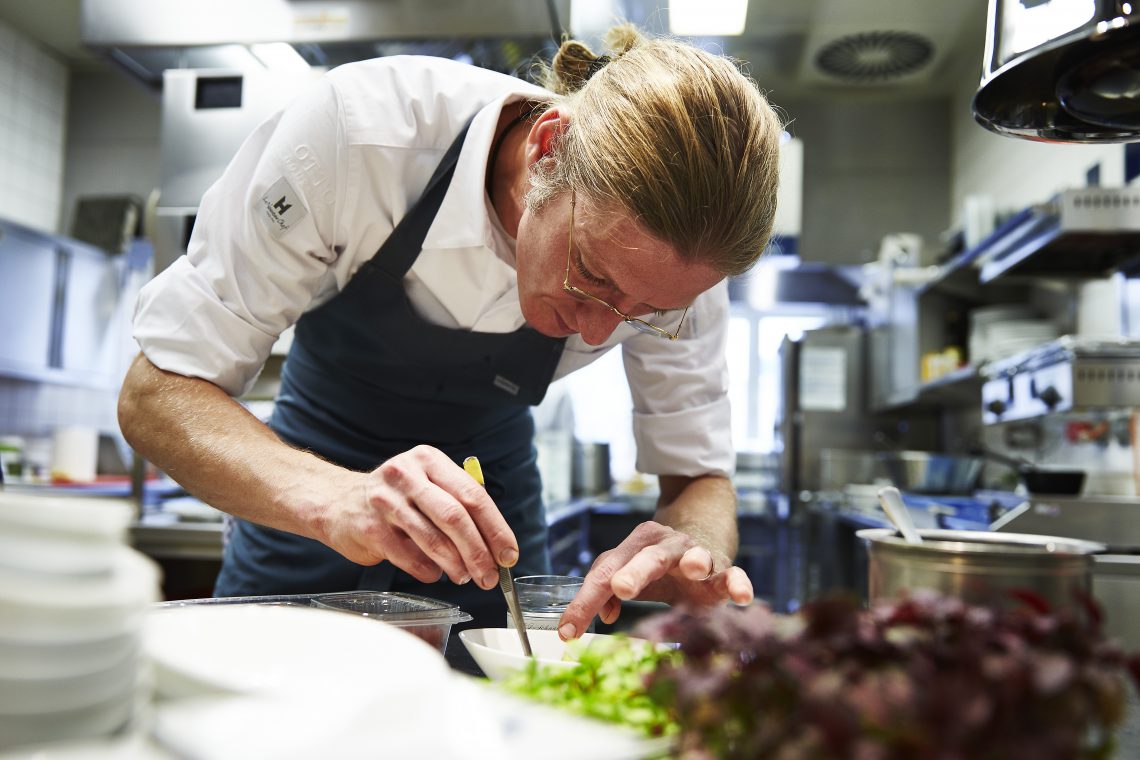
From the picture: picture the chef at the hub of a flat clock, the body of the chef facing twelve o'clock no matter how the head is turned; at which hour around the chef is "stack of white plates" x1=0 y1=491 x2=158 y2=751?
The stack of white plates is roughly at 2 o'clock from the chef.

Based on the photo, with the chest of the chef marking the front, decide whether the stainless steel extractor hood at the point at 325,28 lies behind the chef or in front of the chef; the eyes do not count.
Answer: behind

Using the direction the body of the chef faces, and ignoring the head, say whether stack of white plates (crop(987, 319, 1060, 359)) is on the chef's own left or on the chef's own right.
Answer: on the chef's own left

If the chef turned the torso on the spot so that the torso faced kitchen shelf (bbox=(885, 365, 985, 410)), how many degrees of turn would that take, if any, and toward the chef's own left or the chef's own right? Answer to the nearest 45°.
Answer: approximately 90° to the chef's own left

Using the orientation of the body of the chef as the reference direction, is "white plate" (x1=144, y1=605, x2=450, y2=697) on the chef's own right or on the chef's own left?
on the chef's own right

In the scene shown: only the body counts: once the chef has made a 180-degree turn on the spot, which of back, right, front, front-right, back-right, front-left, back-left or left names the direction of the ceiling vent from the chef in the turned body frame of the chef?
right

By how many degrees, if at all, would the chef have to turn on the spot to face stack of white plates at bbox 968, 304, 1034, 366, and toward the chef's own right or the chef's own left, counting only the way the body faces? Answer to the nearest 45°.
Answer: approximately 90° to the chef's own left

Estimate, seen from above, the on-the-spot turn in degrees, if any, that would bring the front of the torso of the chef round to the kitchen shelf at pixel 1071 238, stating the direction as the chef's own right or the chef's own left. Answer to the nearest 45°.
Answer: approximately 90° to the chef's own left

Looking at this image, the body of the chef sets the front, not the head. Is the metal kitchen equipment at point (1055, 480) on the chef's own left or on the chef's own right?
on the chef's own left

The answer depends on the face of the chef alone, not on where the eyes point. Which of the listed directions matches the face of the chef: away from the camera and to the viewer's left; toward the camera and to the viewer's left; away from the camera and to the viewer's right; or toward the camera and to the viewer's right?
toward the camera and to the viewer's right

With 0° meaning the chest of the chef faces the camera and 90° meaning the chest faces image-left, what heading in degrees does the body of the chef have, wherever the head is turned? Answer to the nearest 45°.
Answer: approximately 315°

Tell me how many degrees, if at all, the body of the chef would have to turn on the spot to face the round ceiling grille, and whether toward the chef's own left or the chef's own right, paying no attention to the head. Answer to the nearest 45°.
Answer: approximately 90° to the chef's own left

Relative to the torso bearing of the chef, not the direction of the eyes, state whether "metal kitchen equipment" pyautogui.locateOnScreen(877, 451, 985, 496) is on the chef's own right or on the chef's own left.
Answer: on the chef's own left

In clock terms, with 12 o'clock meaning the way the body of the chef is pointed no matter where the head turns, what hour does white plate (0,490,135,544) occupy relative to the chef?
The white plate is roughly at 2 o'clock from the chef.

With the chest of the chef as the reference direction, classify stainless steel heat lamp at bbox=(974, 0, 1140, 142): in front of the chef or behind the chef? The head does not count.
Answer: in front
